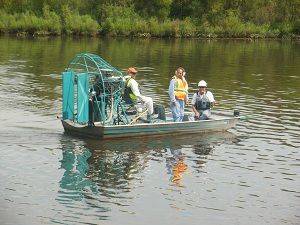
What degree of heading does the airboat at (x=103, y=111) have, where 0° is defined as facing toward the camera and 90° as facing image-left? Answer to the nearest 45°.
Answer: approximately 225°

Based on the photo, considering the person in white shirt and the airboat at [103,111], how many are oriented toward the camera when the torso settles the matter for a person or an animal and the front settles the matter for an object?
1

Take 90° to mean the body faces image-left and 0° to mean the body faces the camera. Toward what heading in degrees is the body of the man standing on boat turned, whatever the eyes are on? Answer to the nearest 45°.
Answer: approximately 315°

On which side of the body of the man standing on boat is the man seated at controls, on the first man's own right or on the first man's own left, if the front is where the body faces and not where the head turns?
on the first man's own right

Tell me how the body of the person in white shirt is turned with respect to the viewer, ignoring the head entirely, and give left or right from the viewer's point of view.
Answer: facing the viewer

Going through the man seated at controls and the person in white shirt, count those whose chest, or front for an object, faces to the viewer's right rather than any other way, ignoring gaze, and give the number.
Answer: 1

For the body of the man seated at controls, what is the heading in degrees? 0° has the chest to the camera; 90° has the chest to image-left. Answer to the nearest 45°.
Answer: approximately 270°

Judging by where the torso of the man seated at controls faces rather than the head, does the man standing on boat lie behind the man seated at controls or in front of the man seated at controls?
in front
